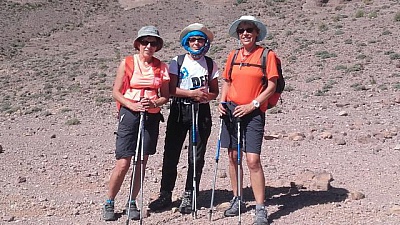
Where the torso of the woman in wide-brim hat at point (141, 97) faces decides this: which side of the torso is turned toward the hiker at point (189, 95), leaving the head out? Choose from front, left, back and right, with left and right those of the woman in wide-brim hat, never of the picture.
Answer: left

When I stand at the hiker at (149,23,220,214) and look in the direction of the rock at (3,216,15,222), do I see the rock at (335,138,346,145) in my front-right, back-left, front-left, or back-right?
back-right

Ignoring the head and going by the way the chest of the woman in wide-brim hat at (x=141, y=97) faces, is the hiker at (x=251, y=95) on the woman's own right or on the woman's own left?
on the woman's own left

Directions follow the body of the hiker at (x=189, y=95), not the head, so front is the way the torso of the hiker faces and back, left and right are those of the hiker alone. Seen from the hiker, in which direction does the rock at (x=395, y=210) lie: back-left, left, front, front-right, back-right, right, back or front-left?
left

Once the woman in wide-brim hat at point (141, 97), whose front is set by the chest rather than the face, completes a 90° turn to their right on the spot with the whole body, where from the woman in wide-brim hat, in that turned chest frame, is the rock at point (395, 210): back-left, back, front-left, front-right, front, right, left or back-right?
back

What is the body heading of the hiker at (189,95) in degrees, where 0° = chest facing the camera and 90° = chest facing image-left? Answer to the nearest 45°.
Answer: approximately 0°

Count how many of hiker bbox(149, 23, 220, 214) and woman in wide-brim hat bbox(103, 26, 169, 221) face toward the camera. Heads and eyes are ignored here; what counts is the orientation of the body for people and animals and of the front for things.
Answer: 2

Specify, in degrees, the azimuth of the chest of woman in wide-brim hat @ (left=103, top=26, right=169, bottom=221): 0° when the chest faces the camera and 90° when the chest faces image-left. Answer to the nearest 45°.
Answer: approximately 0°

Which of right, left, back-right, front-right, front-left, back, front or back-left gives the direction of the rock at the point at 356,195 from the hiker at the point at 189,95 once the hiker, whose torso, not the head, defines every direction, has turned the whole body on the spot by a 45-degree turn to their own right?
back-left

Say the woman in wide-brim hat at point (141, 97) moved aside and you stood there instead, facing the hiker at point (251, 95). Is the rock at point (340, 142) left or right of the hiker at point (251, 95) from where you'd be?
left
